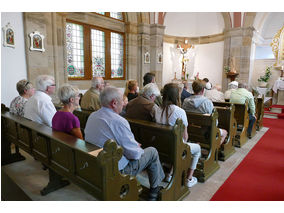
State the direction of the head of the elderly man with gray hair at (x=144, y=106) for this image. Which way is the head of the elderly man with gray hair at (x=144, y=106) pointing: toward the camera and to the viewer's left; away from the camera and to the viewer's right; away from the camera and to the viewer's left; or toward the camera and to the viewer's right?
away from the camera and to the viewer's right

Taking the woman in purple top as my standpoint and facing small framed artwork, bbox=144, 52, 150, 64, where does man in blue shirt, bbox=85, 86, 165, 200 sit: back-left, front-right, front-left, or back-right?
back-right

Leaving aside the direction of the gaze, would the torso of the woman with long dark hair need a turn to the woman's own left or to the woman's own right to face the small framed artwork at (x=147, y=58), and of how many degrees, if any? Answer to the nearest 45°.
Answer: approximately 45° to the woman's own left

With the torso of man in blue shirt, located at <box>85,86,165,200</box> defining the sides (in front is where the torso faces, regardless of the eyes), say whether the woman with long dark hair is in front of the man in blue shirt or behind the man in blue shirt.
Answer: in front

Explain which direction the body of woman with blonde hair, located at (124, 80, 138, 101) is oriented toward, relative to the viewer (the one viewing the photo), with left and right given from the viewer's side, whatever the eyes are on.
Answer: facing away from the viewer and to the right of the viewer

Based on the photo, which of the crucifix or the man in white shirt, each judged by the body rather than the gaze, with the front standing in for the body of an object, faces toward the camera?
the crucifix

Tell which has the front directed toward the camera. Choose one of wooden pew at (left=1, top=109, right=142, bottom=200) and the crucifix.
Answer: the crucifix

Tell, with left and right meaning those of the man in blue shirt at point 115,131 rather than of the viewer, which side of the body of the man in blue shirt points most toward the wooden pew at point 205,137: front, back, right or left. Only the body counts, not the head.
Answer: front

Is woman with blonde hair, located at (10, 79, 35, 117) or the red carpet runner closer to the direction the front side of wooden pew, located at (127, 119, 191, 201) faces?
the red carpet runner

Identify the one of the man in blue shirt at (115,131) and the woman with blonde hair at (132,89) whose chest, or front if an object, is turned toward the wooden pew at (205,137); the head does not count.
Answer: the man in blue shirt

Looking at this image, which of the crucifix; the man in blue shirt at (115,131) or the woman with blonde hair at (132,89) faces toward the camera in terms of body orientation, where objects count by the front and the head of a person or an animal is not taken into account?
the crucifix

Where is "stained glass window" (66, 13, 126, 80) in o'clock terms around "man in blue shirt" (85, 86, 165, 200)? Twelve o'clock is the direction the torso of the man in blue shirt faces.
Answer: The stained glass window is roughly at 10 o'clock from the man in blue shirt.

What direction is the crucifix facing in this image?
toward the camera

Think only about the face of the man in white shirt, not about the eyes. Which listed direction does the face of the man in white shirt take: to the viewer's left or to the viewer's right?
to the viewer's right

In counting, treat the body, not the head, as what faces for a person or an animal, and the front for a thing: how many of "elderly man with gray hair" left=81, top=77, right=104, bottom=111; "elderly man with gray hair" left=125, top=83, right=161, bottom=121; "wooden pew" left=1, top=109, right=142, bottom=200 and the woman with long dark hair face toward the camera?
0

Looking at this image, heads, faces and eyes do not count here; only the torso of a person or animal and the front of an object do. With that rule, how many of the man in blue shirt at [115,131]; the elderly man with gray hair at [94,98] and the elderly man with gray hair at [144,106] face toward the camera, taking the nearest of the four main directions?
0

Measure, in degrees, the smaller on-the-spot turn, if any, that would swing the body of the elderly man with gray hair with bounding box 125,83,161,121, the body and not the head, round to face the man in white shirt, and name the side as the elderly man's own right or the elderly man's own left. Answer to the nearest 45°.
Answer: approximately 135° to the elderly man's own left

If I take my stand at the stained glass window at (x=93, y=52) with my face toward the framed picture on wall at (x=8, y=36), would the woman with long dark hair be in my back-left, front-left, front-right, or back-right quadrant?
front-left

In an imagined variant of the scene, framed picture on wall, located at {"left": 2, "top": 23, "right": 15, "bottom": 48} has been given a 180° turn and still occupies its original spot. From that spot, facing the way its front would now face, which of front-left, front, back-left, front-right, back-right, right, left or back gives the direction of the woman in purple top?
back-left

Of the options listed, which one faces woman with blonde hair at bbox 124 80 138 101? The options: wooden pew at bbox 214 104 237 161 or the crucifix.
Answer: the crucifix

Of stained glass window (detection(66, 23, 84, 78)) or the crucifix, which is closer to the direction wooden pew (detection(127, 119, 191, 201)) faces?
the crucifix

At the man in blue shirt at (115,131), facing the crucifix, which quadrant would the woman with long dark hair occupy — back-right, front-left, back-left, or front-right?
front-right
